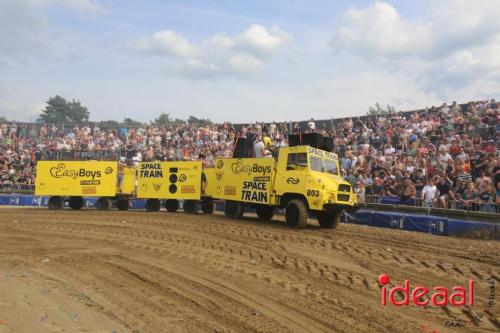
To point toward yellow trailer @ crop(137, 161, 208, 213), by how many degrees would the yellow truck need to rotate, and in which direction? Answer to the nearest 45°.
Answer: approximately 180°

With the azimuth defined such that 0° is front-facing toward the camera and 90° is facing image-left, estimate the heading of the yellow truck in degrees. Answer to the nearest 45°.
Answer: approximately 315°

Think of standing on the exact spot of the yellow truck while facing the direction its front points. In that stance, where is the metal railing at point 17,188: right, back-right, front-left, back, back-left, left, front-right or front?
back
